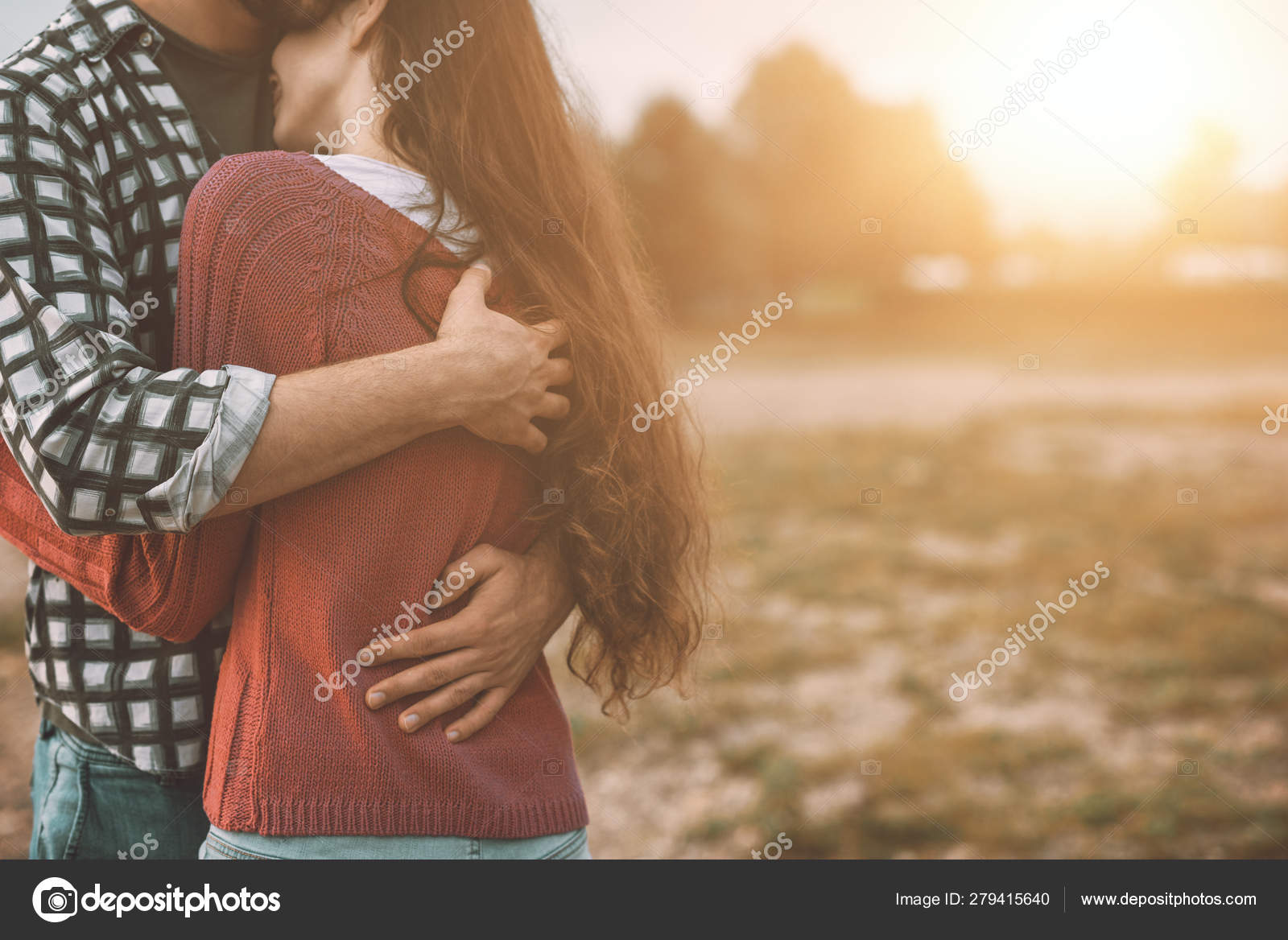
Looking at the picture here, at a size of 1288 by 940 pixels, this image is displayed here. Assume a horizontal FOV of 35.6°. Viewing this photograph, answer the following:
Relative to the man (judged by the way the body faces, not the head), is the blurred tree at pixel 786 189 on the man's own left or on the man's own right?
on the man's own left

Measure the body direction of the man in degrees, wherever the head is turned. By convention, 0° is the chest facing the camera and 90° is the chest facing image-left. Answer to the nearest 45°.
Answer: approximately 315°

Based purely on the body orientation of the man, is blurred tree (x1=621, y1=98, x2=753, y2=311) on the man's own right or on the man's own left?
on the man's own left

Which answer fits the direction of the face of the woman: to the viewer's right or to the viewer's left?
to the viewer's left
